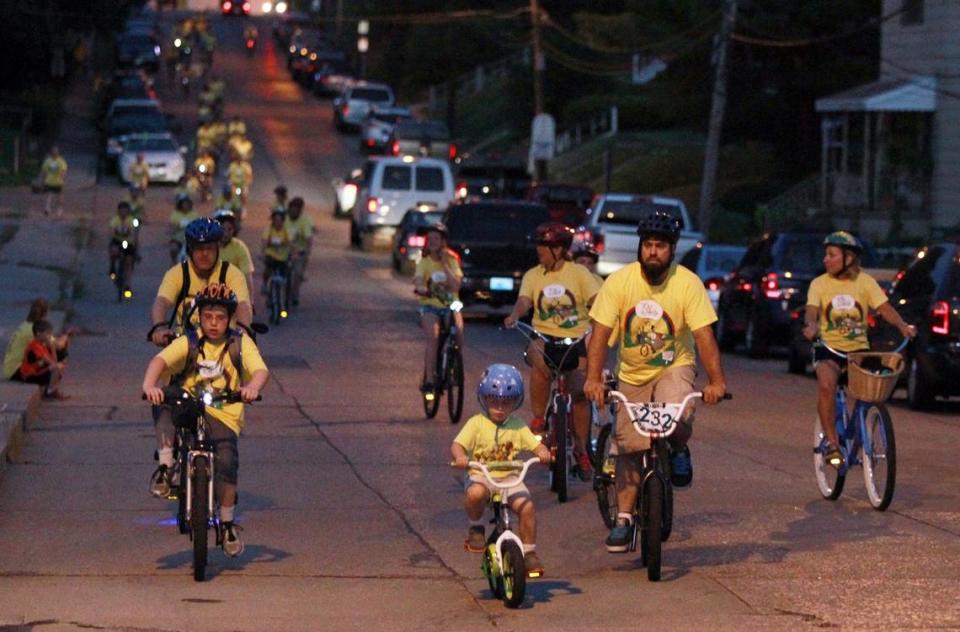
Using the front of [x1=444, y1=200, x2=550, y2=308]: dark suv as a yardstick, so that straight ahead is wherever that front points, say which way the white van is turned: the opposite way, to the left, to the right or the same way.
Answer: the same way

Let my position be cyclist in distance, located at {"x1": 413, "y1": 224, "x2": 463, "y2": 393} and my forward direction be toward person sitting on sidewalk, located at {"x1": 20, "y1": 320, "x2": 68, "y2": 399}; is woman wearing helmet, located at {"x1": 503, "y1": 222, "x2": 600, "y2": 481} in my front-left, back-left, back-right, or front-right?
back-left

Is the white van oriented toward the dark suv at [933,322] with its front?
no

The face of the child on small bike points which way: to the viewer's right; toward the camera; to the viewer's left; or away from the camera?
toward the camera

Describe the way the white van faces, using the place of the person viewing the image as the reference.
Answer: facing away from the viewer

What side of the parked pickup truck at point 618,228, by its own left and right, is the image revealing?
back

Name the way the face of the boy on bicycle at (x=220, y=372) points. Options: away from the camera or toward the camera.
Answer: toward the camera

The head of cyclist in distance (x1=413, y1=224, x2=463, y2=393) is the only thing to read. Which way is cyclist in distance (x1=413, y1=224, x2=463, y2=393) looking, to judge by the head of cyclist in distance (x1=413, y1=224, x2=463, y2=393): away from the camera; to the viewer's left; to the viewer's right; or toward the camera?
toward the camera

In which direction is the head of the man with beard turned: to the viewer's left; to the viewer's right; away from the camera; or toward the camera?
toward the camera

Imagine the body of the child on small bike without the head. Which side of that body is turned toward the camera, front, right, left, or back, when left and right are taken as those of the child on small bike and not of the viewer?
front

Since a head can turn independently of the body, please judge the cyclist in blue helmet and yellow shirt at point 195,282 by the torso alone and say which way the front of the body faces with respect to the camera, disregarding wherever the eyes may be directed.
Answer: toward the camera

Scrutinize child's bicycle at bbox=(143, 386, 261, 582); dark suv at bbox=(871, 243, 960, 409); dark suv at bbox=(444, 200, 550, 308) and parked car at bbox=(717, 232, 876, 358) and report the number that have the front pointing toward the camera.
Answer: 1

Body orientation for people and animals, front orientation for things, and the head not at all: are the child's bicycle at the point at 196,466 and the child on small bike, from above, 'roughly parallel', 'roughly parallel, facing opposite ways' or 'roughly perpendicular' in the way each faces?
roughly parallel

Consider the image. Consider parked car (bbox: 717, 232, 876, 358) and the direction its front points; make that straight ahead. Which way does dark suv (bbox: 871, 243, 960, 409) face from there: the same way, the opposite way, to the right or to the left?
the same way

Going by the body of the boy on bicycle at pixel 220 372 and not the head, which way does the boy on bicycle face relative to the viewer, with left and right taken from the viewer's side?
facing the viewer

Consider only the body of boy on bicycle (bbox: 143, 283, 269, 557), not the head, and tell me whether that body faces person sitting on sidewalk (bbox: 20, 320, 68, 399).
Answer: no
